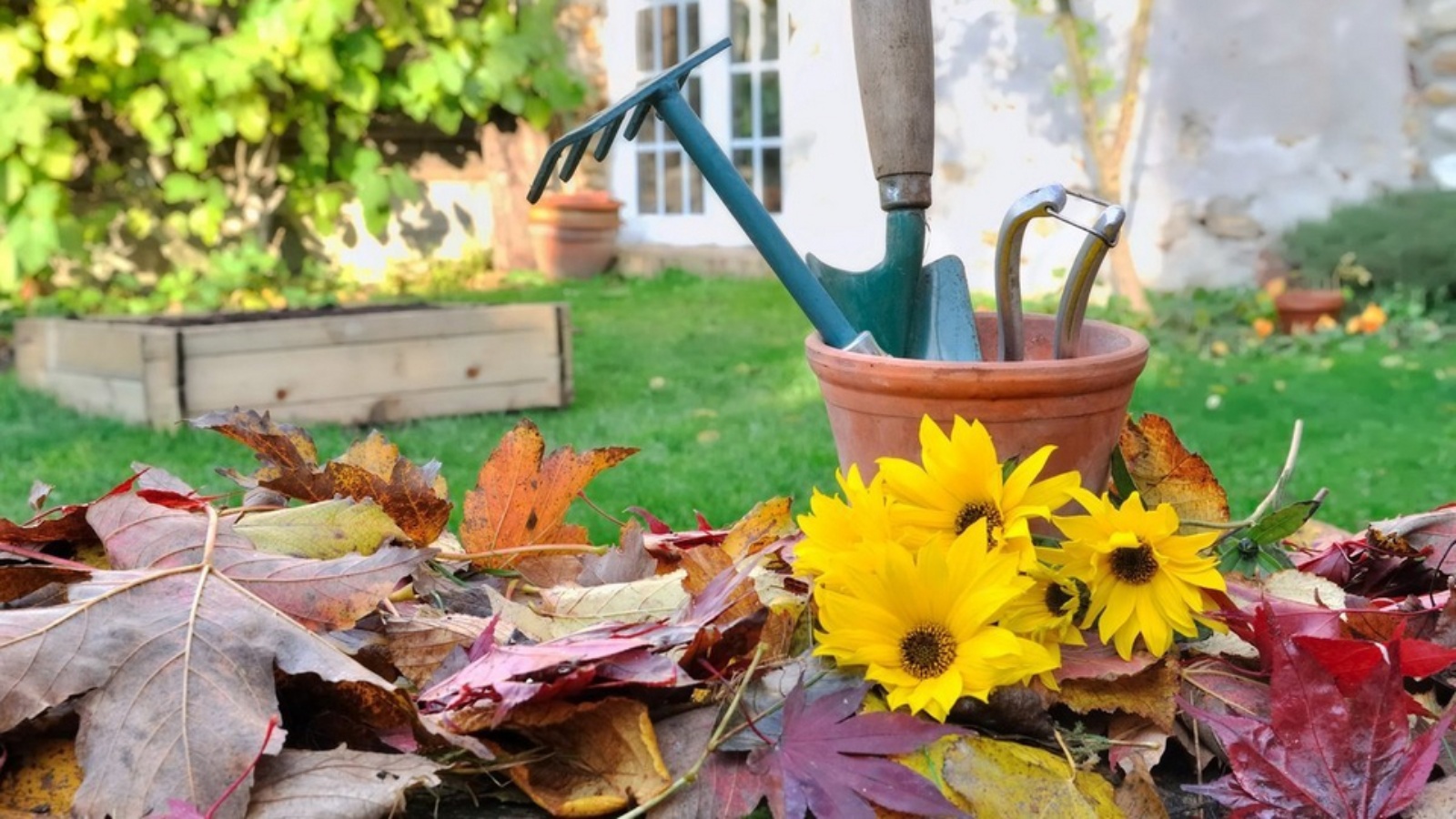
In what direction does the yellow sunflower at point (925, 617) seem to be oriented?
toward the camera

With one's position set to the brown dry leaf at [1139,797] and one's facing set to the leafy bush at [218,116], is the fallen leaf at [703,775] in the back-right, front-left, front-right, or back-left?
front-left

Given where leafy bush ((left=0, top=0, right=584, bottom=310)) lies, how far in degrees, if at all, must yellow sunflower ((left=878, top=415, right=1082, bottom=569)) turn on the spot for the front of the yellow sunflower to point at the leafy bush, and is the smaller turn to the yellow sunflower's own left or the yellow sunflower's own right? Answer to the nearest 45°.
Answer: approximately 135° to the yellow sunflower's own right

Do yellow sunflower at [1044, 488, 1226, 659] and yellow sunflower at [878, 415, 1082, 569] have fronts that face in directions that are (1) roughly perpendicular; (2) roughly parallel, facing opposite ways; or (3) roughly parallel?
roughly parallel

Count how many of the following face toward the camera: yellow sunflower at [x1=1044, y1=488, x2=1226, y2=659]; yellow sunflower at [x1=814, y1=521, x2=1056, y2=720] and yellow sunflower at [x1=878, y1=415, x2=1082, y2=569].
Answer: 3

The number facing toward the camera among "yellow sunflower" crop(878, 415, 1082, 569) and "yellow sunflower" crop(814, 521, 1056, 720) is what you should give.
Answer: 2

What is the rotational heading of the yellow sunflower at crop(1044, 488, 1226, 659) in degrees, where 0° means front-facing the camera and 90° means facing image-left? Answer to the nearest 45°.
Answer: approximately 0°

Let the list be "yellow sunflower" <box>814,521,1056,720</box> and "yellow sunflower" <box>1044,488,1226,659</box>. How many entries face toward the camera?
2

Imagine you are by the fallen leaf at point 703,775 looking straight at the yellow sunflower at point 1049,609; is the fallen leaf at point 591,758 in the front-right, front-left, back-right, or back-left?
back-left

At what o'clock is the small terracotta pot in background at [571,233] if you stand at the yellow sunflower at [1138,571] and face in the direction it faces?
The small terracotta pot in background is roughly at 5 o'clock from the yellow sunflower.
